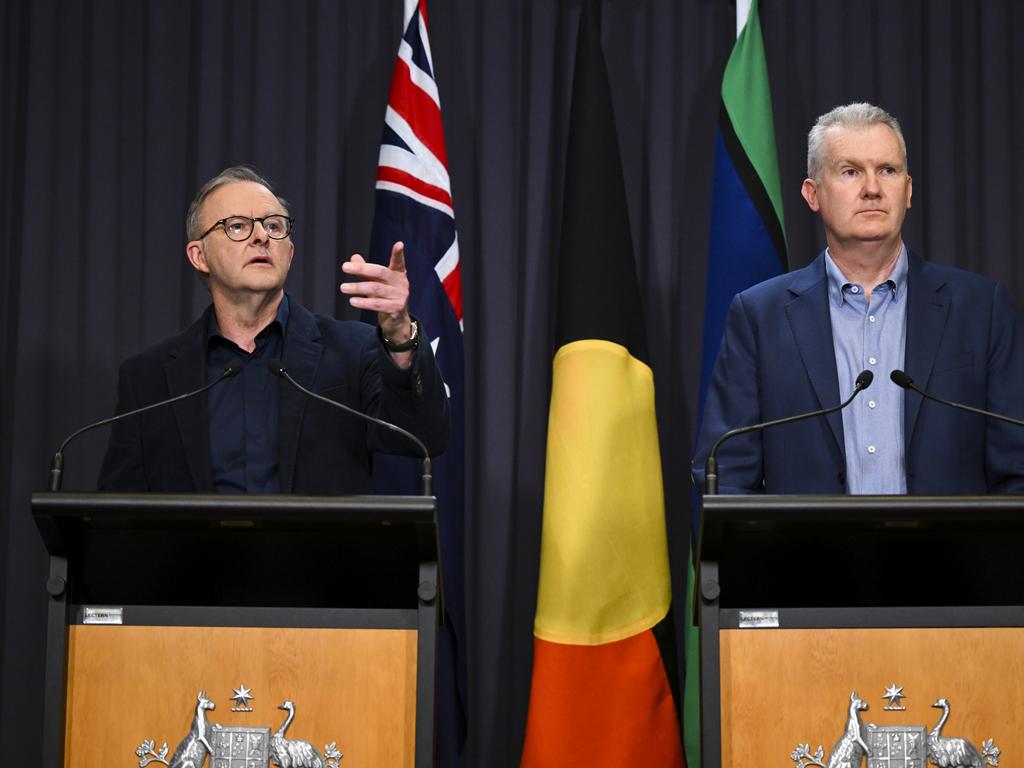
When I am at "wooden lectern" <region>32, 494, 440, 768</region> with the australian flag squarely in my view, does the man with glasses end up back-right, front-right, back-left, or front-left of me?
front-left

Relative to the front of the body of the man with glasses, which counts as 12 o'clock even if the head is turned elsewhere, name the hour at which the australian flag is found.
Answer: The australian flag is roughly at 7 o'clock from the man with glasses.

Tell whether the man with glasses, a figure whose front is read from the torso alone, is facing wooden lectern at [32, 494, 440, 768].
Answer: yes

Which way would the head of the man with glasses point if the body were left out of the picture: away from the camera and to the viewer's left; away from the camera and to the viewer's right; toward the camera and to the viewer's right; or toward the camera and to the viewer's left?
toward the camera and to the viewer's right

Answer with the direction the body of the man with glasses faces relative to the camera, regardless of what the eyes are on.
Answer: toward the camera

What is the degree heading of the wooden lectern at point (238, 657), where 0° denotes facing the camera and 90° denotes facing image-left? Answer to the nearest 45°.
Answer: approximately 0°

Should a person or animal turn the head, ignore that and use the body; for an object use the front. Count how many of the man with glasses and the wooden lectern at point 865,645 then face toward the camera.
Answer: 2

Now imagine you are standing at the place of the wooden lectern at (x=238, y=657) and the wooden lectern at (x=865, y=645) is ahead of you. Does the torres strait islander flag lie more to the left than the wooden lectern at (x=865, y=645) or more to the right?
left

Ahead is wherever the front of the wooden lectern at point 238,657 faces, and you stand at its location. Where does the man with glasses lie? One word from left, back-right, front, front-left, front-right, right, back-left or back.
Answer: back
